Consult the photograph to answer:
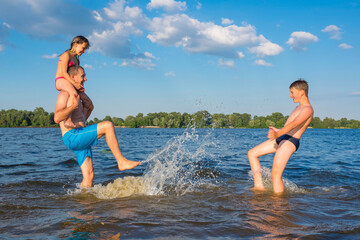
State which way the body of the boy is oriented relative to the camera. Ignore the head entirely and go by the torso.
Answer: to the viewer's left

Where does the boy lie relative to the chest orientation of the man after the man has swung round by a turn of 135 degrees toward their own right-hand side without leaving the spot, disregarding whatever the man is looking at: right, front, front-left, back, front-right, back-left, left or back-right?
back-left

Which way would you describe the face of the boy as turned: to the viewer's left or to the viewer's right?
to the viewer's left

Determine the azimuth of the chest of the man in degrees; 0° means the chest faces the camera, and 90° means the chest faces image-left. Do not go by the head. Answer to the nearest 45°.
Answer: approximately 270°
